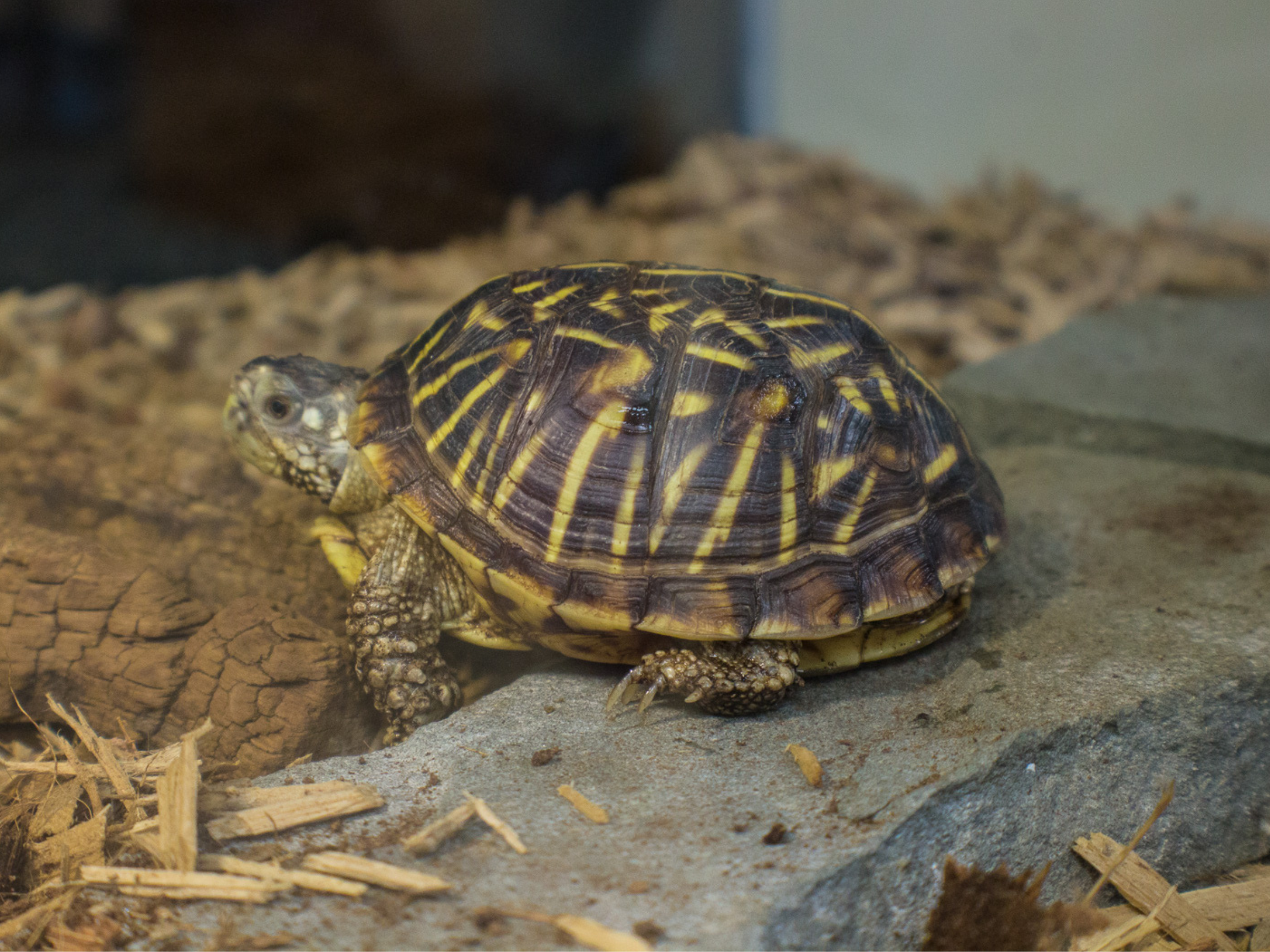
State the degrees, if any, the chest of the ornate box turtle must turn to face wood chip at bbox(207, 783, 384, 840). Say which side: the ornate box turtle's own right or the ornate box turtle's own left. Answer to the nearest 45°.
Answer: approximately 45° to the ornate box turtle's own left

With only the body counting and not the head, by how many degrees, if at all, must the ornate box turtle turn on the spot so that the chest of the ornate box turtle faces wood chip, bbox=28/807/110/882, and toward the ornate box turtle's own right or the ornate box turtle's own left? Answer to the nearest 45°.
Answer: approximately 45° to the ornate box turtle's own left

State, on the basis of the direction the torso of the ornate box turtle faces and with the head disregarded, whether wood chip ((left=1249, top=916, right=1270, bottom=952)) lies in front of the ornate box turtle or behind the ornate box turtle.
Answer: behind

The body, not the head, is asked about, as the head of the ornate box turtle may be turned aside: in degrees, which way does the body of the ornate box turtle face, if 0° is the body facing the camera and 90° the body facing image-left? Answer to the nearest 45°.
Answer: approximately 90°

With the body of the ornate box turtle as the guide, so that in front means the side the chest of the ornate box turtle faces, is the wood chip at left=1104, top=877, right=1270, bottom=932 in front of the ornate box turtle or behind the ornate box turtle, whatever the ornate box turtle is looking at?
behind
